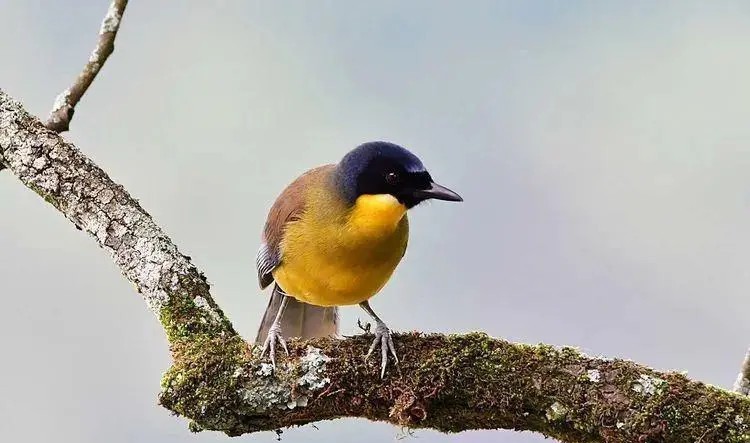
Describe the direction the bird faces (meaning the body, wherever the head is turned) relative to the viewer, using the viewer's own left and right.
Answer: facing the viewer and to the right of the viewer

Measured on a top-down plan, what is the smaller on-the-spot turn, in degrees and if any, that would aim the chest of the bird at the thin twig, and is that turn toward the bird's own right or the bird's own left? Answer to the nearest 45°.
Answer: approximately 135° to the bird's own right
